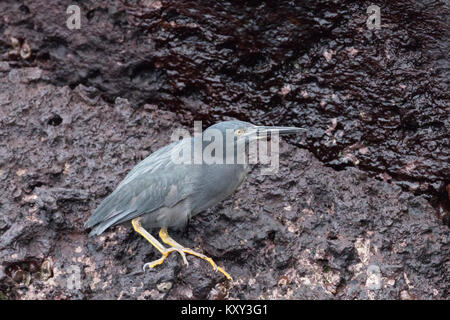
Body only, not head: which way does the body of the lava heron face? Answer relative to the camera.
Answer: to the viewer's right
